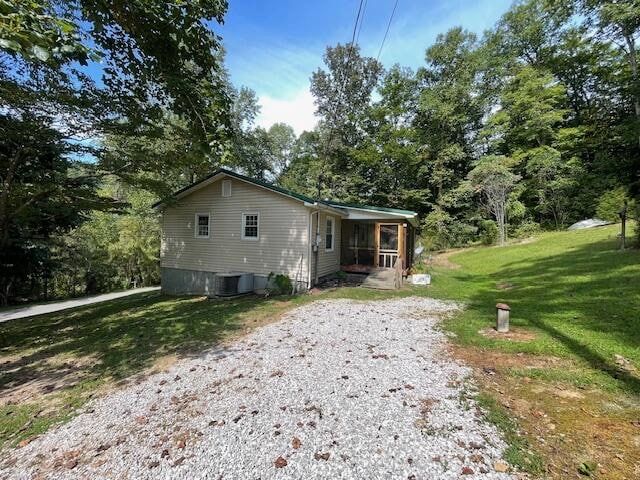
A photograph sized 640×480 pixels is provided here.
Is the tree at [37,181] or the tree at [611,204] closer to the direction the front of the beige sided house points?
the tree at [611,204]

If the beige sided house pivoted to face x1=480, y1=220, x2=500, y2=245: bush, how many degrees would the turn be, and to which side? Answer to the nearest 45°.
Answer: approximately 45° to its left

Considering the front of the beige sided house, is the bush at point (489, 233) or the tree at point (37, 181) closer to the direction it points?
the bush

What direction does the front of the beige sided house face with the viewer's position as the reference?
facing to the right of the viewer

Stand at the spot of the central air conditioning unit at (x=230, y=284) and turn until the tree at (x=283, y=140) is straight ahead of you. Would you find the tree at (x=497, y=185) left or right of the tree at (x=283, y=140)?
right
